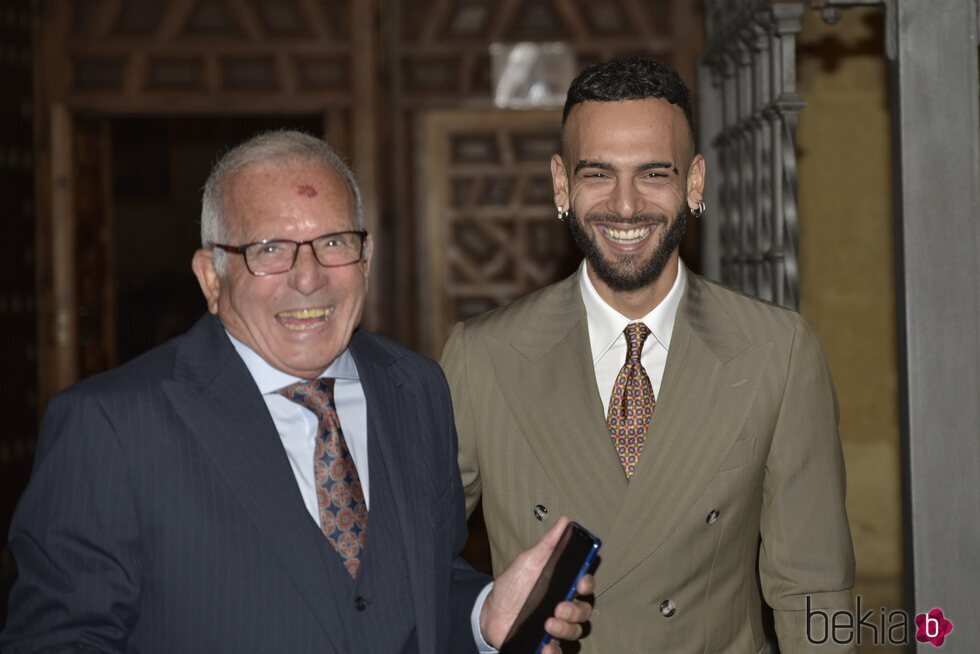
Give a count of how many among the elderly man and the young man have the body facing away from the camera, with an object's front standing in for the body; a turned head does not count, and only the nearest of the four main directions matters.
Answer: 0

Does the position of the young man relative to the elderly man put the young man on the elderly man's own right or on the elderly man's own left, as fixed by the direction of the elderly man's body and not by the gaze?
on the elderly man's own left

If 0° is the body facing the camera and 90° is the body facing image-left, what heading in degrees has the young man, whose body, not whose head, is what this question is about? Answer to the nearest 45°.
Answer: approximately 0°

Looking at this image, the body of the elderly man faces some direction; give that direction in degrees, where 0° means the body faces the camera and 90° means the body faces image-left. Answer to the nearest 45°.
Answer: approximately 315°

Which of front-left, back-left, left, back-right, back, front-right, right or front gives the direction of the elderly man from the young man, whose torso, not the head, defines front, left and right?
front-right
